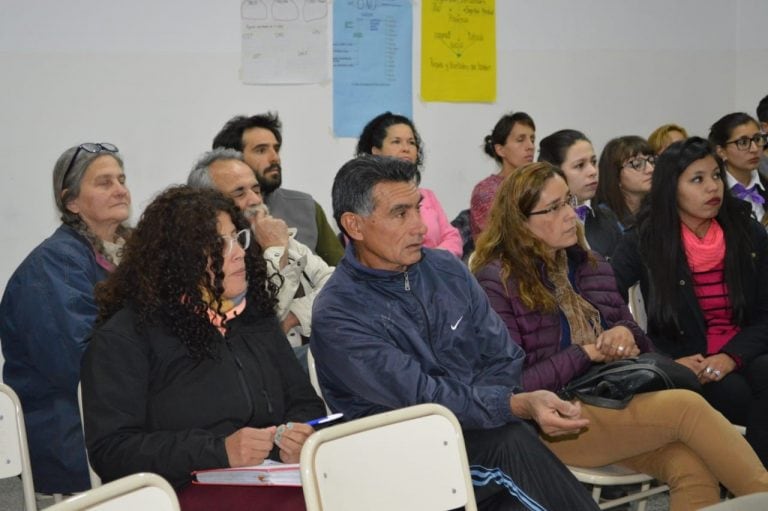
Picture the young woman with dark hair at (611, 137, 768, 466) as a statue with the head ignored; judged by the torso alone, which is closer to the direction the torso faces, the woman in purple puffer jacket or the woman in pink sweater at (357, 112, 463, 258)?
the woman in purple puffer jacket

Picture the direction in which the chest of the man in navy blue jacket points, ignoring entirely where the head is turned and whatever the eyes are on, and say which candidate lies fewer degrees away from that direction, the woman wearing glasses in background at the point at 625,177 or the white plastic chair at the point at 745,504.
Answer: the white plastic chair

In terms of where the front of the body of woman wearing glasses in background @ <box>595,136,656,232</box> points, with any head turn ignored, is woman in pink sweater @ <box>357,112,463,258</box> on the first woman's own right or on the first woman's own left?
on the first woman's own right
